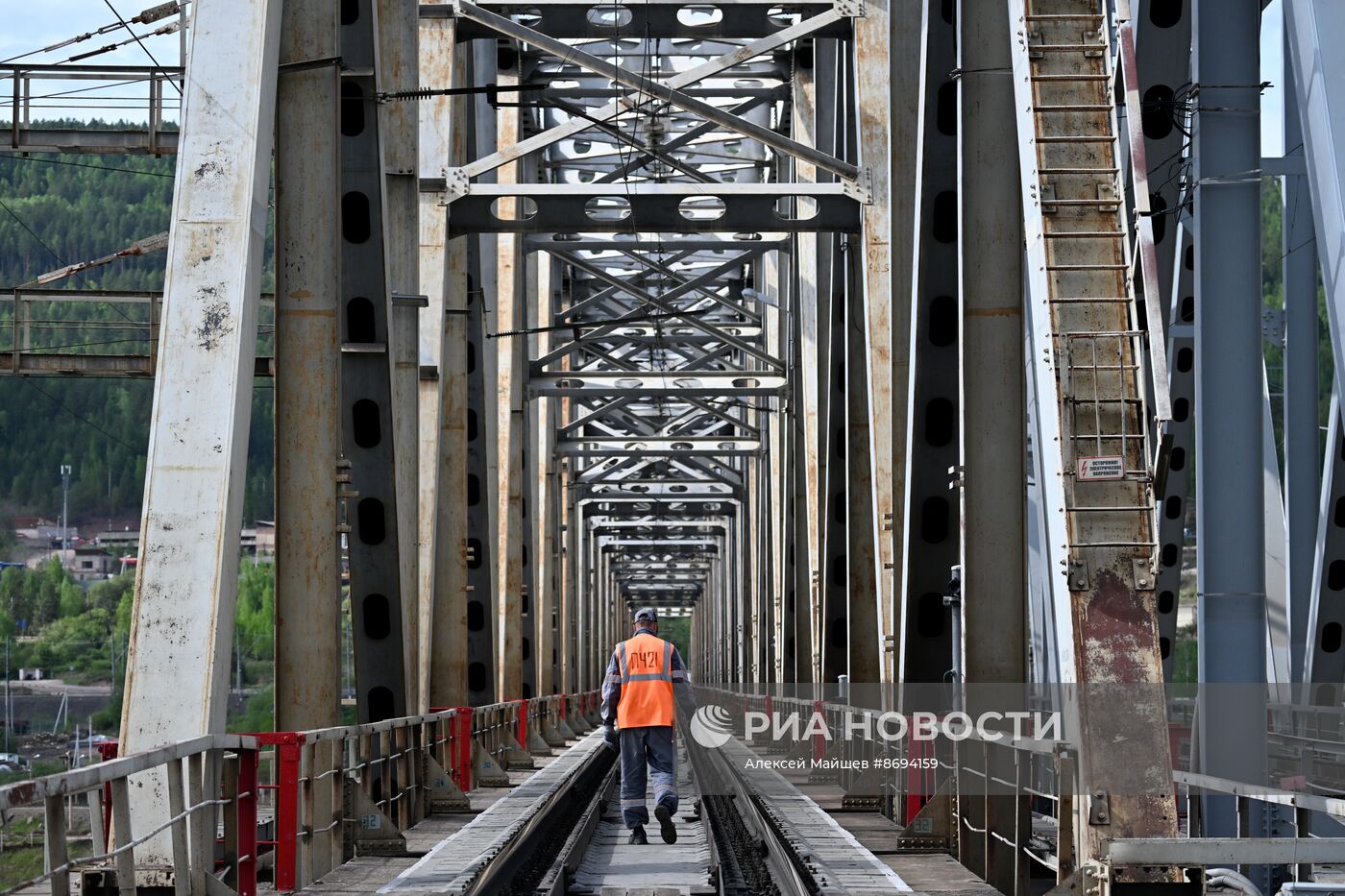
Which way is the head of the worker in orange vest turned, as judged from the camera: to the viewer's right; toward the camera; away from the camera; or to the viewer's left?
away from the camera

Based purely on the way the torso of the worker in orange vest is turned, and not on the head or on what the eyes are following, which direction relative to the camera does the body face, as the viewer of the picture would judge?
away from the camera
